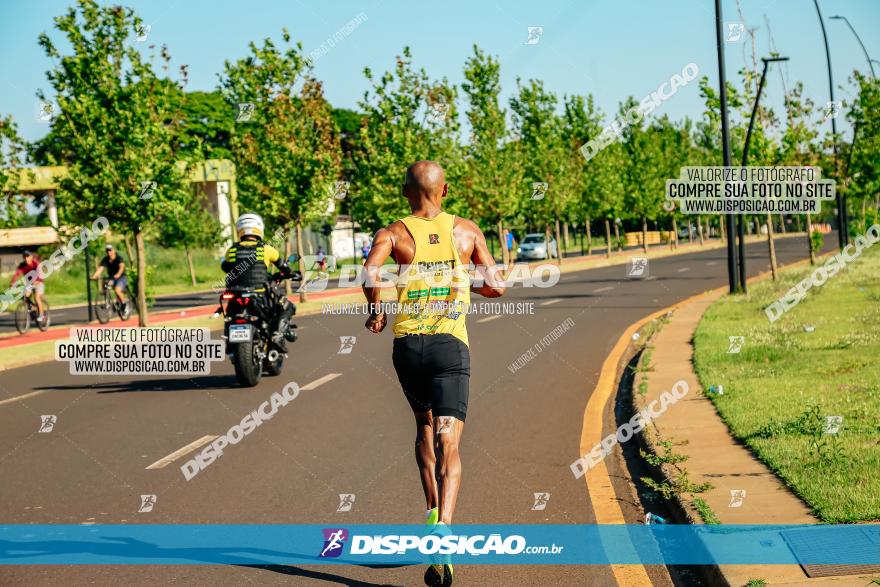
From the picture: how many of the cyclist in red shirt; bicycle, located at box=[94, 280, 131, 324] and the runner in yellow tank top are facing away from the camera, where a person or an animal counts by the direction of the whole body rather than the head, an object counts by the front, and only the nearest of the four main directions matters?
1

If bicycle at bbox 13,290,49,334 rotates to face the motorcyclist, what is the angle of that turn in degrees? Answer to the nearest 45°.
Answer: approximately 45° to its left

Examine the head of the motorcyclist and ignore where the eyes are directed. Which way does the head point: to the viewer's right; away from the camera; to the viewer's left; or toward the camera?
away from the camera

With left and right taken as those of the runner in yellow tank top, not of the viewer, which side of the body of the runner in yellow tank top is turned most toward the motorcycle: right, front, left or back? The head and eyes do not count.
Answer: front

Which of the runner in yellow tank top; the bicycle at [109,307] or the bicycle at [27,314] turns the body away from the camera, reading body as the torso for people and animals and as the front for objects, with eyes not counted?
the runner in yellow tank top

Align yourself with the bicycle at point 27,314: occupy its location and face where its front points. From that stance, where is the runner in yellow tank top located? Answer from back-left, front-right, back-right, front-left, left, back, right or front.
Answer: front-left

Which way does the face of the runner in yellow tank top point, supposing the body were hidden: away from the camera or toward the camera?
away from the camera

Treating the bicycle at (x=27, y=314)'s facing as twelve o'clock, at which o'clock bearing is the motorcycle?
The motorcycle is roughly at 10 o'clock from the bicycle.

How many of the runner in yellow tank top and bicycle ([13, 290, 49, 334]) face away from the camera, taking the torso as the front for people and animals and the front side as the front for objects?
1

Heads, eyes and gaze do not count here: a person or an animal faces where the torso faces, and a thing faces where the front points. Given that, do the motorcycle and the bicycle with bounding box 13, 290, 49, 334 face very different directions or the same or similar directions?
very different directions

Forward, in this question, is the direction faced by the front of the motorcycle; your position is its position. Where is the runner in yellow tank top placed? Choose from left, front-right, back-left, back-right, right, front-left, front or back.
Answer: back-right

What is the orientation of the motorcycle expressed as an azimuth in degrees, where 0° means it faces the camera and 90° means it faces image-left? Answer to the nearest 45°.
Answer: approximately 225°

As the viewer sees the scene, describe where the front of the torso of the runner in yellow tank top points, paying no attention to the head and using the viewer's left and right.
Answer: facing away from the viewer

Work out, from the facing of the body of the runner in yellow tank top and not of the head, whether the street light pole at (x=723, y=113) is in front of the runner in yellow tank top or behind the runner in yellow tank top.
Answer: in front
